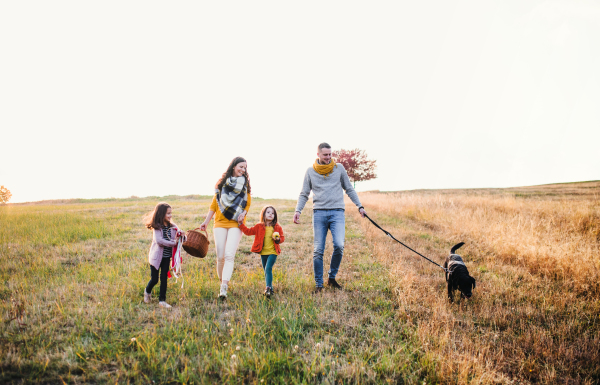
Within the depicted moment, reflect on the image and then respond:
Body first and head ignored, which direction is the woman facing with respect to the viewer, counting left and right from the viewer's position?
facing the viewer

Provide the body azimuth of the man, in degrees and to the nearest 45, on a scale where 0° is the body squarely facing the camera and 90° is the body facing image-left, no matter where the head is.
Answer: approximately 0°

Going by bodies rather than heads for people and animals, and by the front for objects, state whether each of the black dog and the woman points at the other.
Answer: no

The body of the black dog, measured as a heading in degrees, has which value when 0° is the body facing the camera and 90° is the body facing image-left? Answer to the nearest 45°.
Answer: approximately 315°

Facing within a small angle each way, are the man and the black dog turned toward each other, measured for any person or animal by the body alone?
no

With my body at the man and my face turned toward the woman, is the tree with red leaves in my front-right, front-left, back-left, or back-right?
back-right

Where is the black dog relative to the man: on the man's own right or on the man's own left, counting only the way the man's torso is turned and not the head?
on the man's own left

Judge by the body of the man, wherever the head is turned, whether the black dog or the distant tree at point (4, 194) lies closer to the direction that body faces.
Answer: the black dog

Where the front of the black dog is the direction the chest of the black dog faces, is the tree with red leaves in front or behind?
behind

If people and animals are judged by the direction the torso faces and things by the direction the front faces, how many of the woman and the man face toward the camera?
2

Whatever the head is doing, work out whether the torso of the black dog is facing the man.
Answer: no

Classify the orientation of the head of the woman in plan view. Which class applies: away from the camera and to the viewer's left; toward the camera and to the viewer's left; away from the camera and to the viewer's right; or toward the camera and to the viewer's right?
toward the camera and to the viewer's right

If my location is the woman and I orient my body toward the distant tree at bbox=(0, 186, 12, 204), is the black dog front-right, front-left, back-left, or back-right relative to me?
back-right

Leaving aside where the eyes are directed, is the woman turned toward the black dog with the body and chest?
no
